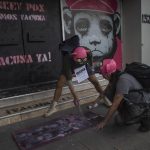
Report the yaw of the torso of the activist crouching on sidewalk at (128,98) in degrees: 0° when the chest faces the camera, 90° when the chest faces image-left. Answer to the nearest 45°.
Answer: approximately 90°
